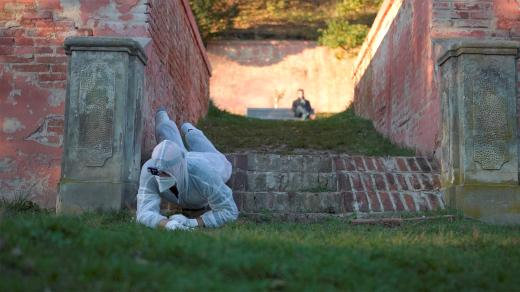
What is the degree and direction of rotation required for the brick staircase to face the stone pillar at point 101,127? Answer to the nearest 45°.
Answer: approximately 45° to its right

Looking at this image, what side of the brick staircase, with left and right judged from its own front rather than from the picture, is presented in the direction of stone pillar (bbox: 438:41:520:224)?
left

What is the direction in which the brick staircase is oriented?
toward the camera

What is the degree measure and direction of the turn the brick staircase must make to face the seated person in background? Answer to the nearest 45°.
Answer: approximately 180°

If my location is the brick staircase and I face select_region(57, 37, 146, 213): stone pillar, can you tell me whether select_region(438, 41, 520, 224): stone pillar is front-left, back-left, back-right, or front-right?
back-left

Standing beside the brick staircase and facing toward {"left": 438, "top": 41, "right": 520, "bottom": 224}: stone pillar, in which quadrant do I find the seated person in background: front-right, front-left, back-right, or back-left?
back-left
